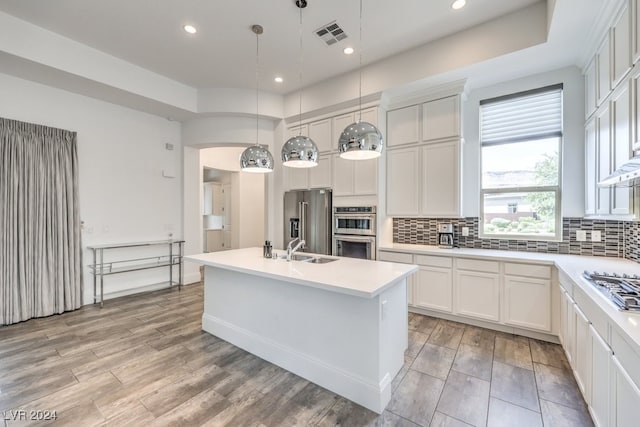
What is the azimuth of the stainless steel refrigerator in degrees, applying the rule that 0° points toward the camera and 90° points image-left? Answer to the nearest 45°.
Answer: approximately 45°

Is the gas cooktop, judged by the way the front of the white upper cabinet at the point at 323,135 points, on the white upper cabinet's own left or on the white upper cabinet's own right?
on the white upper cabinet's own left

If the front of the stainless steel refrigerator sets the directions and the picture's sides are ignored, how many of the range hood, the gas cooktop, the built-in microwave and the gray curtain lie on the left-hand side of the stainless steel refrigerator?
3

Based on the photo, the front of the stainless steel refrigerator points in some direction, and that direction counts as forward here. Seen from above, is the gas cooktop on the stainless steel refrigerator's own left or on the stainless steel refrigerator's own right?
on the stainless steel refrigerator's own left

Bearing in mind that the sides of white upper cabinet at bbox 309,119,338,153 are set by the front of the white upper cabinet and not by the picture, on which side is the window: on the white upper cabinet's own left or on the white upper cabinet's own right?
on the white upper cabinet's own left

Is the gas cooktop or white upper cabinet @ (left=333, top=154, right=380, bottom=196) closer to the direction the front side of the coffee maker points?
the gas cooktop

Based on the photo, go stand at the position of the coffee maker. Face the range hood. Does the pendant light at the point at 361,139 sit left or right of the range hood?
right

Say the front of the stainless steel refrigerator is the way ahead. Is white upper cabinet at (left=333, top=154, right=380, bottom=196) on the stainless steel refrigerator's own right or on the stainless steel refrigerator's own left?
on the stainless steel refrigerator's own left
